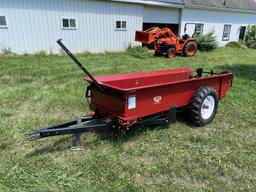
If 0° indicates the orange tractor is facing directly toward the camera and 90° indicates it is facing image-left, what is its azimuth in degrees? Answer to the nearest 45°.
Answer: approximately 45°

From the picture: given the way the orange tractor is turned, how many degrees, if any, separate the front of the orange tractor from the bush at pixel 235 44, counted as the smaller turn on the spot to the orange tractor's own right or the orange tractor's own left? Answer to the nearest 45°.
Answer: approximately 180°

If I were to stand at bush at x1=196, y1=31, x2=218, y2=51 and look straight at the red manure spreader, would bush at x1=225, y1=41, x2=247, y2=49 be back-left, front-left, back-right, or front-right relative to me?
back-left

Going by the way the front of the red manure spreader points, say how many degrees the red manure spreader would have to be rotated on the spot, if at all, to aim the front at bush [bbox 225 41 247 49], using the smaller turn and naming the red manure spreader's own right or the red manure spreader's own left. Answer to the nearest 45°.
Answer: approximately 180°

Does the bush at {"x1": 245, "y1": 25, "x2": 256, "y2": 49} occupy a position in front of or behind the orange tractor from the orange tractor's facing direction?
behind

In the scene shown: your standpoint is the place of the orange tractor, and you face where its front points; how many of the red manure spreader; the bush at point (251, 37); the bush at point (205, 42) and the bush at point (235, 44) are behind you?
3

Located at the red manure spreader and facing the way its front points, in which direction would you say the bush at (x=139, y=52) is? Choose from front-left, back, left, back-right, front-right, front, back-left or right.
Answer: back-right

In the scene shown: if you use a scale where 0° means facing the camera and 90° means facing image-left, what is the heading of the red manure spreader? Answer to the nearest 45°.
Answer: approximately 45°

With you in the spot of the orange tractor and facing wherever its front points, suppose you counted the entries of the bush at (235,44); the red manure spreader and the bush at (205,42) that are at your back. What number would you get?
2

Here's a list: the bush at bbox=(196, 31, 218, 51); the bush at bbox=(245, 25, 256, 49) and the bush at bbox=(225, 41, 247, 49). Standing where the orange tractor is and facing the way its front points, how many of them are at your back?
3

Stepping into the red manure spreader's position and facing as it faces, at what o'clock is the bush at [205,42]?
The bush is roughly at 5 o'clock from the red manure spreader.
